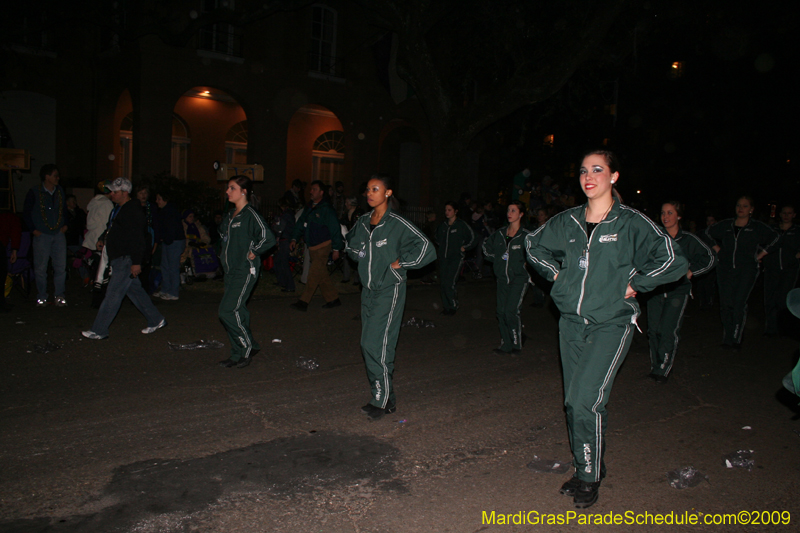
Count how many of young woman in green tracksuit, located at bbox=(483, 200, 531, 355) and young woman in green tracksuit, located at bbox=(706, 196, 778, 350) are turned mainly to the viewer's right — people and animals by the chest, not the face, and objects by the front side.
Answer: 0

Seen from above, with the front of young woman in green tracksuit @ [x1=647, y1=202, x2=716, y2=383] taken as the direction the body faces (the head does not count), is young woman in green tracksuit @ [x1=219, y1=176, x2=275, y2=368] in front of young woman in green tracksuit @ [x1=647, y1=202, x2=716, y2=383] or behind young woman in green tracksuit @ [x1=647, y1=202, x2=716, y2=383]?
in front

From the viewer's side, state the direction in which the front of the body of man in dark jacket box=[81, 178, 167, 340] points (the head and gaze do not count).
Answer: to the viewer's left

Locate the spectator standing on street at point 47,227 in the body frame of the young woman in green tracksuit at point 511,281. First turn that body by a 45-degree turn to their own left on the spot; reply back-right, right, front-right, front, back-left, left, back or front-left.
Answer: right

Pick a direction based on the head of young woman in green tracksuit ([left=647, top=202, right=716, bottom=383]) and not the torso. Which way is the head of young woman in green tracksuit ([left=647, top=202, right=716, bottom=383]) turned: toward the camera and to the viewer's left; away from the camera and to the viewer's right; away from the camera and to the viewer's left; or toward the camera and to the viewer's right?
toward the camera and to the viewer's left

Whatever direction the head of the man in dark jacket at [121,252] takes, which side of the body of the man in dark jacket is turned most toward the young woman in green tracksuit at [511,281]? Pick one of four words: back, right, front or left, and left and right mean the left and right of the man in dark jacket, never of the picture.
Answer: back

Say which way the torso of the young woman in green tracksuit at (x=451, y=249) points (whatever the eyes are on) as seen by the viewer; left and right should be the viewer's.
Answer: facing the viewer and to the left of the viewer

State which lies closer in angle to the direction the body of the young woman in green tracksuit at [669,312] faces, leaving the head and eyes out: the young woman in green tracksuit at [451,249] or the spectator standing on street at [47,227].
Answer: the spectator standing on street
